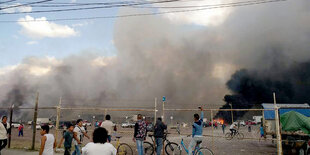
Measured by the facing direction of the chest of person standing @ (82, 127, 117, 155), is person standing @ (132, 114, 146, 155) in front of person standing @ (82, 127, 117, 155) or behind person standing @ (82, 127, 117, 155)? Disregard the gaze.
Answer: in front

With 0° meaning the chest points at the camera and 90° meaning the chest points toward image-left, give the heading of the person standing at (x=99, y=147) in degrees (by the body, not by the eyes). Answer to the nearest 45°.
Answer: approximately 180°
